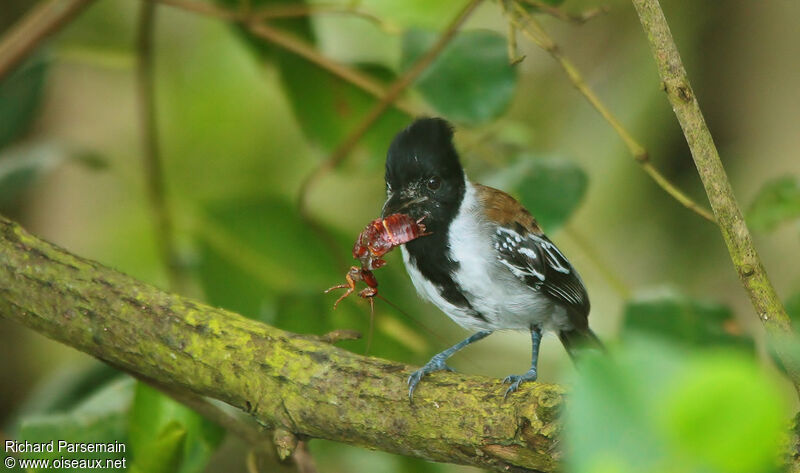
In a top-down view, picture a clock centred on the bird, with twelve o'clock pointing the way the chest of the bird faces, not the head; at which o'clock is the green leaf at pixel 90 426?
The green leaf is roughly at 1 o'clock from the bird.

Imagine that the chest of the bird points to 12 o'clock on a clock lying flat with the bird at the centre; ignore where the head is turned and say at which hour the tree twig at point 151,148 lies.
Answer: The tree twig is roughly at 2 o'clock from the bird.

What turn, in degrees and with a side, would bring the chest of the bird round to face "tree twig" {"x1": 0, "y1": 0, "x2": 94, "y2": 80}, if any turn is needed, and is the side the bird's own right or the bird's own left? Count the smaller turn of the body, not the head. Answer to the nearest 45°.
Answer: approximately 45° to the bird's own right

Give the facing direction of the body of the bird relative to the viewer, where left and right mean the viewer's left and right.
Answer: facing the viewer and to the left of the viewer

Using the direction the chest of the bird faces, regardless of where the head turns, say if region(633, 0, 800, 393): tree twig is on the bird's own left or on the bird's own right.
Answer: on the bird's own left
